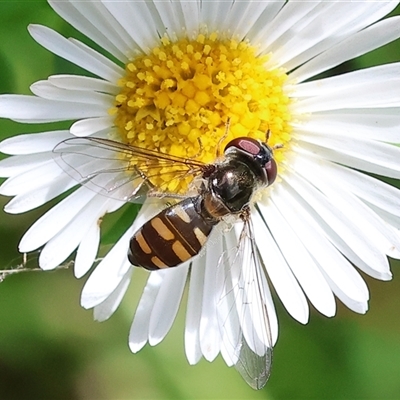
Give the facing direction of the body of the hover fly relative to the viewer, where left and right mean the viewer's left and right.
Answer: facing away from the viewer and to the right of the viewer
